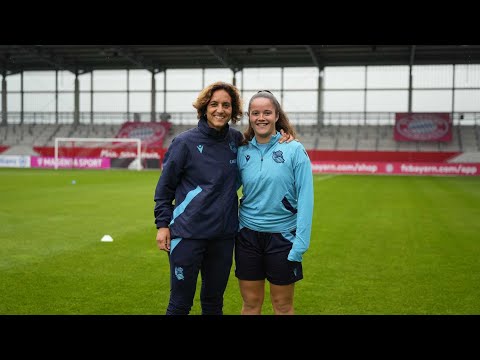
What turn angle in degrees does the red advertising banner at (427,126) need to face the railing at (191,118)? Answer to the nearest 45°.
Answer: approximately 90° to its right

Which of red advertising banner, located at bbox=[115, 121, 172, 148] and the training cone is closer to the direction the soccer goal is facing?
the training cone

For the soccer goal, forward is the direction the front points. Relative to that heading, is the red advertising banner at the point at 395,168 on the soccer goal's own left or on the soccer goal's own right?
on the soccer goal's own left

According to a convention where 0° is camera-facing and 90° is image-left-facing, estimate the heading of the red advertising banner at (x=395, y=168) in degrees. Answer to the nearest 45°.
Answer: approximately 0°

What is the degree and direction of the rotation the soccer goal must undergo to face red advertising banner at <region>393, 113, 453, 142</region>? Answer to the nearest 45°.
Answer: approximately 90° to its left

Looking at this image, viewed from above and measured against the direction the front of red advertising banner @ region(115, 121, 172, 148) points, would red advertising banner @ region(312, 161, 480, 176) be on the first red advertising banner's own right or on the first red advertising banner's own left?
on the first red advertising banner's own left
